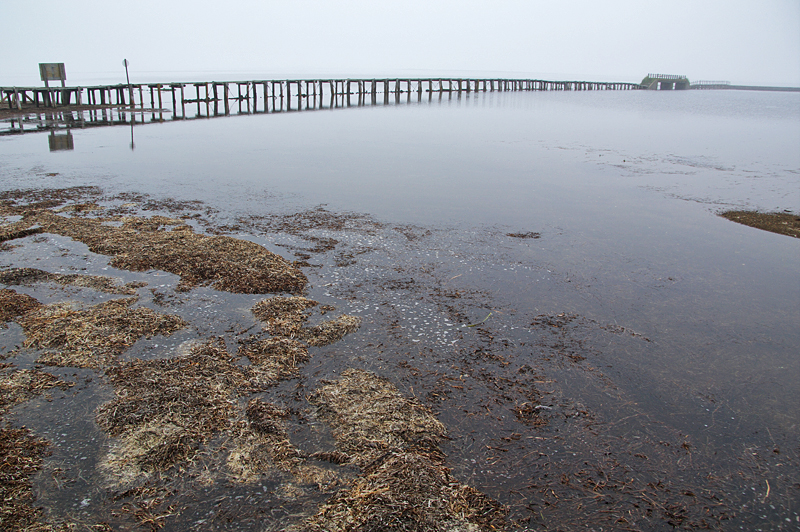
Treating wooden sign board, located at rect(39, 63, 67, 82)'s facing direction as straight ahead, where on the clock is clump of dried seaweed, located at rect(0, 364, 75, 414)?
The clump of dried seaweed is roughly at 12 o'clock from the wooden sign board.

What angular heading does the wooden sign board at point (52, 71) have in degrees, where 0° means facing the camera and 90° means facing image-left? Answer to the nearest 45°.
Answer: approximately 0°

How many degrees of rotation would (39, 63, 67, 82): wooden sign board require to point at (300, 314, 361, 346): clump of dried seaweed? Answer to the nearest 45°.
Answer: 0° — it already faces it

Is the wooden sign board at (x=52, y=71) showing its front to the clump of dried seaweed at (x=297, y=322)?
yes

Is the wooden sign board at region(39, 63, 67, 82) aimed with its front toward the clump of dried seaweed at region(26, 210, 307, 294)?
yes

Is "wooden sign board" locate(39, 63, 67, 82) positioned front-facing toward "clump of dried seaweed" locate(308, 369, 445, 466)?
yes

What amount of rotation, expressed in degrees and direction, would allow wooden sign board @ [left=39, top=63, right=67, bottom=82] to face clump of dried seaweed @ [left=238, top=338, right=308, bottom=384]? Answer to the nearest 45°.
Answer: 0° — it already faces it

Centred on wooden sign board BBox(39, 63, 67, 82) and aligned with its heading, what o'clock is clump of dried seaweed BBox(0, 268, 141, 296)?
The clump of dried seaweed is roughly at 12 o'clock from the wooden sign board.

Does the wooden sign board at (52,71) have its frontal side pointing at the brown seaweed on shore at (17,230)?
yes

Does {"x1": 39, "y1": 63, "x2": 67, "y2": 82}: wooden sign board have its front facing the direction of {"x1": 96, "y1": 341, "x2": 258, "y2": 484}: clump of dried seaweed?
yes
